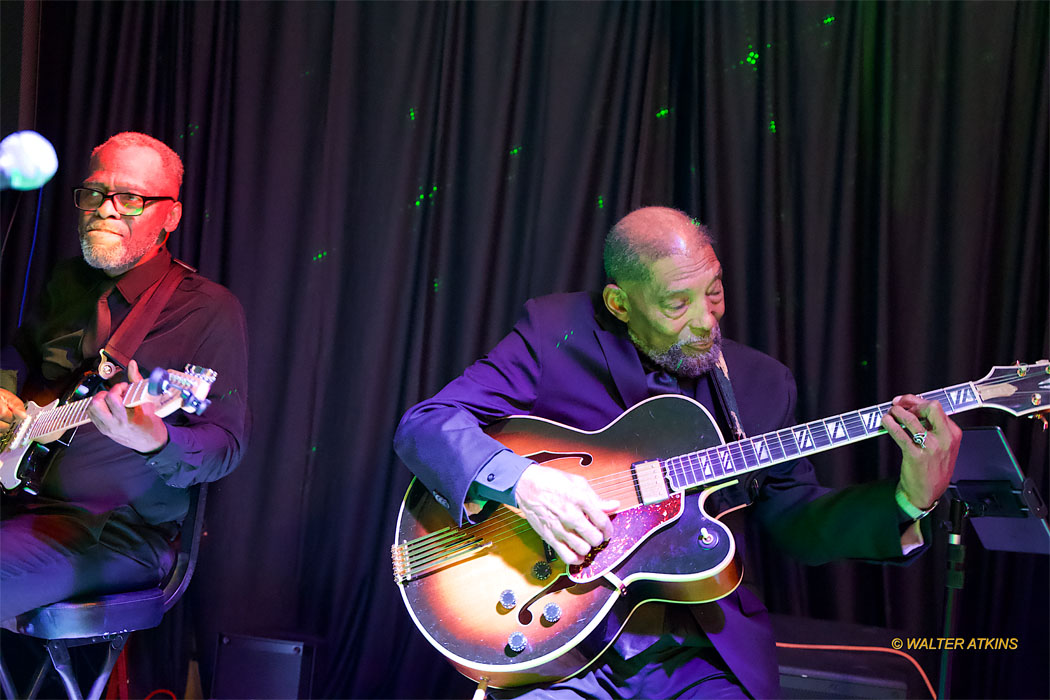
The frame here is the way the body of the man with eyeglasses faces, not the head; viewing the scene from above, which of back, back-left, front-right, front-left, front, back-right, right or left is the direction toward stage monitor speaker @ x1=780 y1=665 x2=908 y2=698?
left

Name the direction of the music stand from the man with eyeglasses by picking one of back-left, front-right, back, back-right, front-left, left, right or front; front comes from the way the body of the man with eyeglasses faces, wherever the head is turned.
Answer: left
